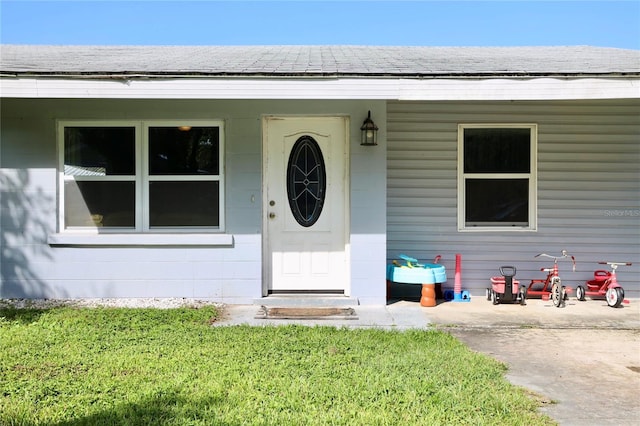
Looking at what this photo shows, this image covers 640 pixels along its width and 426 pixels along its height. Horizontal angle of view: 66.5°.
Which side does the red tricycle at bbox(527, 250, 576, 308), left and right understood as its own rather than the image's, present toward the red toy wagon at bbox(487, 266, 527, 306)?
right

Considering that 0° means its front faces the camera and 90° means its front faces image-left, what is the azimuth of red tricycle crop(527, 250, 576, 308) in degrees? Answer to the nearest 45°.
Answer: approximately 315°

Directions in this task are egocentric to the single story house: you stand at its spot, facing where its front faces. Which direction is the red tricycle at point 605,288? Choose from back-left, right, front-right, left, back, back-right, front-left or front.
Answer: left

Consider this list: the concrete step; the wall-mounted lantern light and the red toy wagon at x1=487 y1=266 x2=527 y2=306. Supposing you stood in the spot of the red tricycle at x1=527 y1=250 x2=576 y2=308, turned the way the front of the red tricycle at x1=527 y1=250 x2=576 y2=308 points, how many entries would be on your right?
3

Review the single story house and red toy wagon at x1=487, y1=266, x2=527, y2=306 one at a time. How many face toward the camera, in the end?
2

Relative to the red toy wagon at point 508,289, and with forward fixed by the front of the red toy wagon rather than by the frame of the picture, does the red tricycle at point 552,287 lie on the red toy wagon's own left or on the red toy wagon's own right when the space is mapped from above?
on the red toy wagon's own left
